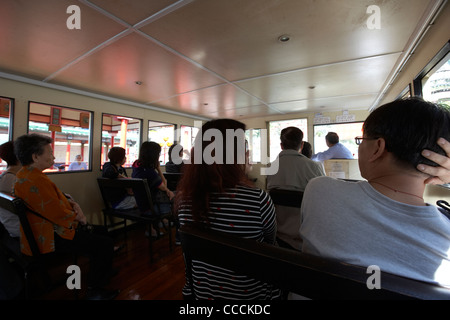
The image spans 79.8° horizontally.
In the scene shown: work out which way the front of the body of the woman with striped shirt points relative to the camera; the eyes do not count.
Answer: away from the camera

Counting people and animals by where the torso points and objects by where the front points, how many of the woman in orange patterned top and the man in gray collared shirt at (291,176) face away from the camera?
1

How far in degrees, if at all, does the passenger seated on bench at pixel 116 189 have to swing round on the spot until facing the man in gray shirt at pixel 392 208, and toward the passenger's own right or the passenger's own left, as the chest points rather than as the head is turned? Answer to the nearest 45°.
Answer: approximately 135° to the passenger's own right

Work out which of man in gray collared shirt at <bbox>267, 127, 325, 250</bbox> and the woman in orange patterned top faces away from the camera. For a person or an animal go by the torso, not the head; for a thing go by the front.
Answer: the man in gray collared shirt

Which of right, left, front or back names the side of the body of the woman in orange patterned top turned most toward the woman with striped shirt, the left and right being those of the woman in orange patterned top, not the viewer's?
right

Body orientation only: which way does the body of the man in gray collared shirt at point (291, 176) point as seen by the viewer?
away from the camera

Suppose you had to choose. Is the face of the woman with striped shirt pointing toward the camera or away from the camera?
away from the camera

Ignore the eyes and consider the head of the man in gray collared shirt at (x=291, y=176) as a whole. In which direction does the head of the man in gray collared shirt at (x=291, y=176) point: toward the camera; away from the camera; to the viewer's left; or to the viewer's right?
away from the camera

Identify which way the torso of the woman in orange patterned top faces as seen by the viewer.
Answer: to the viewer's right

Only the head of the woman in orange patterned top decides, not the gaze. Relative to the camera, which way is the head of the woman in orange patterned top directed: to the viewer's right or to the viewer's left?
to the viewer's right

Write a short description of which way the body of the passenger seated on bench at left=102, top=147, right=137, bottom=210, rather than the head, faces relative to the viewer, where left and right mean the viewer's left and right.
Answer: facing away from the viewer and to the right of the viewer
